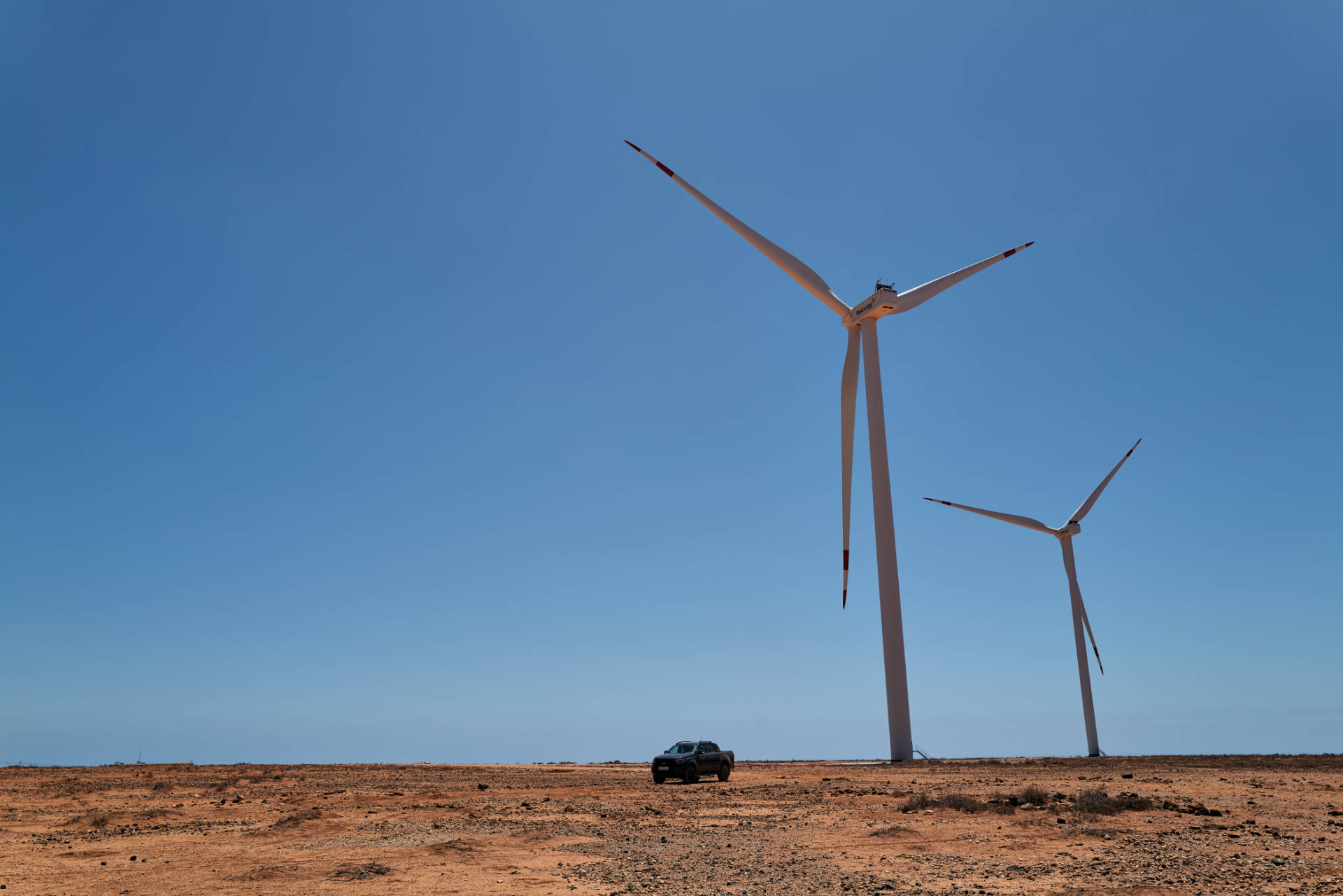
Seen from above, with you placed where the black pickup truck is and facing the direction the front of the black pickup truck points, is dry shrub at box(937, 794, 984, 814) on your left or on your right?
on your left

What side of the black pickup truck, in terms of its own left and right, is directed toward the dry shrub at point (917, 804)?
left

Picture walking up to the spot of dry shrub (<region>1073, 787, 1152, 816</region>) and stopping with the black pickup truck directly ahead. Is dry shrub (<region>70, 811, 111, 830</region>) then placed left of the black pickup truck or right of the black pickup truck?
left

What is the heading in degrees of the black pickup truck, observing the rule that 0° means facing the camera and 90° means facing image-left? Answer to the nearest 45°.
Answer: approximately 45°

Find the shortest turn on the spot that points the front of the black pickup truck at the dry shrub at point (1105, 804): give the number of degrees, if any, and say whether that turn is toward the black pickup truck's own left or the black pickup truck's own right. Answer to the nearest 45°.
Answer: approximately 90° to the black pickup truck's own left

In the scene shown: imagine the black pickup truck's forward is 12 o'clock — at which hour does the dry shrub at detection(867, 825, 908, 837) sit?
The dry shrub is roughly at 10 o'clock from the black pickup truck.

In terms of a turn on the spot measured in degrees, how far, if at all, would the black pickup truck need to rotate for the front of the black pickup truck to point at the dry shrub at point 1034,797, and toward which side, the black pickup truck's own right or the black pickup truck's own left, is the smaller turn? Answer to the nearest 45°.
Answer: approximately 90° to the black pickup truck's own left

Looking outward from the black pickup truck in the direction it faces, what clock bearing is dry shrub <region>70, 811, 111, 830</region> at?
The dry shrub is roughly at 12 o'clock from the black pickup truck.
